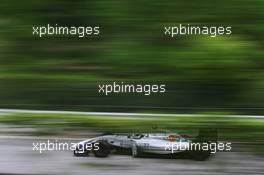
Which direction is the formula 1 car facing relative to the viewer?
to the viewer's left
